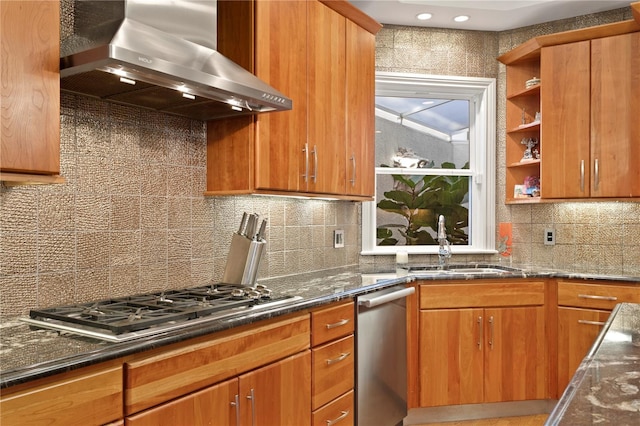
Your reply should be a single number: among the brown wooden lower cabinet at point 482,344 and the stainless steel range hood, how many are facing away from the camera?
0

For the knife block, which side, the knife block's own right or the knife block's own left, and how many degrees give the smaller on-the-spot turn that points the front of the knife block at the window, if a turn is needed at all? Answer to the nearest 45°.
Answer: approximately 90° to the knife block's own left

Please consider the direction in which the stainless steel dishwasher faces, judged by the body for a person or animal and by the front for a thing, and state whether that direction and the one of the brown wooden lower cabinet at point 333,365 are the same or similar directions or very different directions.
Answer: same or similar directions

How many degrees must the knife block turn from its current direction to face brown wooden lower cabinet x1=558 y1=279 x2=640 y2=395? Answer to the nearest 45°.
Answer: approximately 45° to its left

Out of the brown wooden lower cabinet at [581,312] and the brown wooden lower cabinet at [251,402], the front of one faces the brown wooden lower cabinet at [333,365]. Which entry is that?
the brown wooden lower cabinet at [581,312]

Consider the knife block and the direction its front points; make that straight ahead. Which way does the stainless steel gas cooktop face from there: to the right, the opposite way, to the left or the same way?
the same way

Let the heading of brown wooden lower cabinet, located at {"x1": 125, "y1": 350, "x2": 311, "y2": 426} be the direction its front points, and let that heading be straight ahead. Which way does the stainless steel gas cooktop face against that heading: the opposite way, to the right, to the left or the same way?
the same way

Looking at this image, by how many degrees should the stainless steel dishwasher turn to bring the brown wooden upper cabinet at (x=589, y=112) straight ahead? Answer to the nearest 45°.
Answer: approximately 90° to its left

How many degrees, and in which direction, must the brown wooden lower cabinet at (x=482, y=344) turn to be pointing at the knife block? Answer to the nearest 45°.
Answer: approximately 45° to its right

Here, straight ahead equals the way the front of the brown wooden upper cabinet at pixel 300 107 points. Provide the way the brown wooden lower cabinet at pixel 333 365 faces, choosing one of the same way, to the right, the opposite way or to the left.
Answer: the same way

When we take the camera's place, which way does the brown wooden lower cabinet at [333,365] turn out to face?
facing the viewer and to the right of the viewer

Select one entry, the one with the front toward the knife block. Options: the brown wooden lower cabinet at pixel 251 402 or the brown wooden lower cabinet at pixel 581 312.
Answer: the brown wooden lower cabinet at pixel 581 312

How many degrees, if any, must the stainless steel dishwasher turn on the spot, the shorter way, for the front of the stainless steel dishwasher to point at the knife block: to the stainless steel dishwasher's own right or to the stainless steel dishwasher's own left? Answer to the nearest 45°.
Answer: approximately 90° to the stainless steel dishwasher's own right

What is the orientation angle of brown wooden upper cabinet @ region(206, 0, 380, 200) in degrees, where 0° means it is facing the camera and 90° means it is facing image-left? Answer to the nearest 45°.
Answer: approximately 315°

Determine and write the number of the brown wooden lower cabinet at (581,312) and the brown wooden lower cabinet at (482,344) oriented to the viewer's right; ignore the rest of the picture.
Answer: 0
